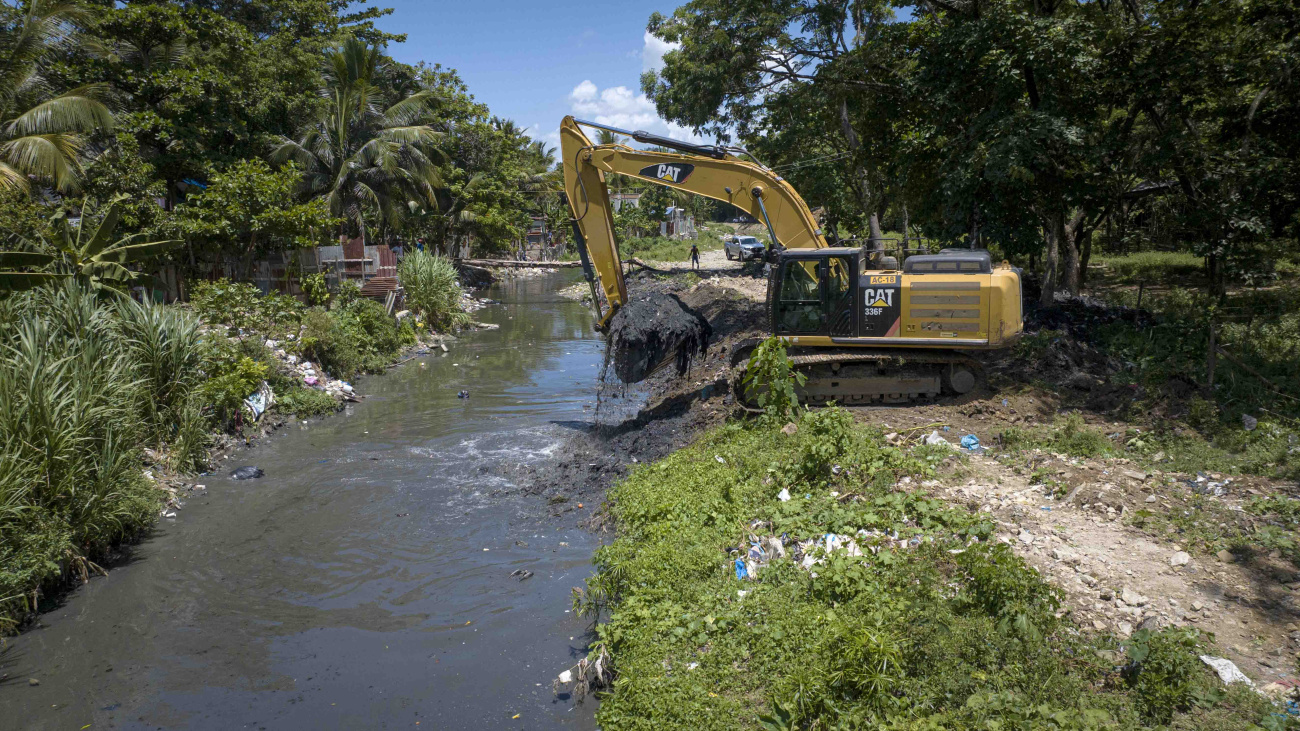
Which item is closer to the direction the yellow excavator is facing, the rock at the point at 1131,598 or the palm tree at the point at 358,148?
the palm tree

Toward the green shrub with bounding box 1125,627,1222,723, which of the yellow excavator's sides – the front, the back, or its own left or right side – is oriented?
left

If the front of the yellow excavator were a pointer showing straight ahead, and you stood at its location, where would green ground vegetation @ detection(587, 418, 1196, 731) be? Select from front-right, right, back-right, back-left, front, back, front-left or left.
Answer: left

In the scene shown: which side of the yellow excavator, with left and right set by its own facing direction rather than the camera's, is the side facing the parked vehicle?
right

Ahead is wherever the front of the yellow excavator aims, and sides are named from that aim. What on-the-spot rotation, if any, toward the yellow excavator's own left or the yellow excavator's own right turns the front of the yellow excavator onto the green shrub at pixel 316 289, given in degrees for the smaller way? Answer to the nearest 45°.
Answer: approximately 45° to the yellow excavator's own right

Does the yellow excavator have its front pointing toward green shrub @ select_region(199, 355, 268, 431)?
yes

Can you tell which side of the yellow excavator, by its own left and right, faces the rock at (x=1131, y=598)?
left

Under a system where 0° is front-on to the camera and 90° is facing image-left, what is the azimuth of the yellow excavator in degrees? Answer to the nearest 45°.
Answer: approximately 90°

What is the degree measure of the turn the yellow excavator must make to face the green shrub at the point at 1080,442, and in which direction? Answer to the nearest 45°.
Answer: approximately 135° to its left

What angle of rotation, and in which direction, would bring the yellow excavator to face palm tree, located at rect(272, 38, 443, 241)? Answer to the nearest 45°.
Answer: approximately 45° to its right

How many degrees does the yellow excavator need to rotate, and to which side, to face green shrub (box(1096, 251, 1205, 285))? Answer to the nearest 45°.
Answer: approximately 135° to its right

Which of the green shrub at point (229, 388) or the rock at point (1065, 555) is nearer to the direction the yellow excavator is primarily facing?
the green shrub

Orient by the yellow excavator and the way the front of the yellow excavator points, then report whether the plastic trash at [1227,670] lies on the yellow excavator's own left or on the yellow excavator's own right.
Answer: on the yellow excavator's own left

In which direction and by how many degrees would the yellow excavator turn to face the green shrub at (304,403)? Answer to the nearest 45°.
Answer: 0° — it already faces it

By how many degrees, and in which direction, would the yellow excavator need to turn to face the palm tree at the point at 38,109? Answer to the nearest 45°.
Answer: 0° — it already faces it
